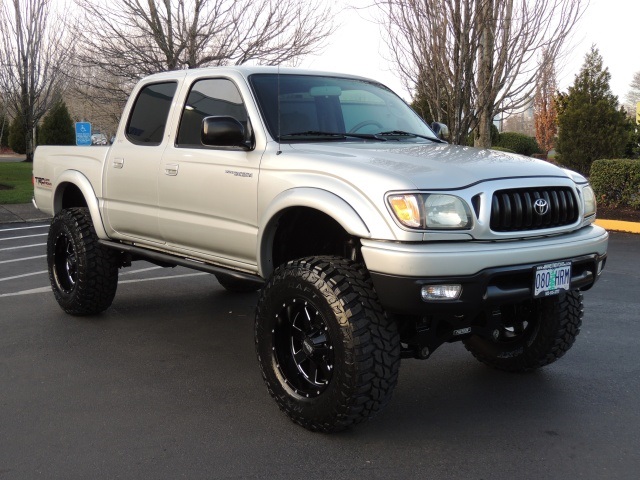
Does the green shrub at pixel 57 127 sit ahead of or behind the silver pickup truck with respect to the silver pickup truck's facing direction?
behind

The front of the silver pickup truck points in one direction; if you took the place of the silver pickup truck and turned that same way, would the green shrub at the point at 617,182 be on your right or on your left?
on your left

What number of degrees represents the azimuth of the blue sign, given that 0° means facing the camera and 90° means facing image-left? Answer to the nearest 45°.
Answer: approximately 0°

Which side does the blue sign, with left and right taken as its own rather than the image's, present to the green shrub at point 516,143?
left

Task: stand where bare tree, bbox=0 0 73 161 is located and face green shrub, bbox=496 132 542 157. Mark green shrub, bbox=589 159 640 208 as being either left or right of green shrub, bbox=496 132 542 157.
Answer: right

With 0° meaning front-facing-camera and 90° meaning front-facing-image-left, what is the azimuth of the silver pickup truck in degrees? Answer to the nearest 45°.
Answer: approximately 315°

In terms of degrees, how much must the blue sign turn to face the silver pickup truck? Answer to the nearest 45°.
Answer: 0° — it already faces it

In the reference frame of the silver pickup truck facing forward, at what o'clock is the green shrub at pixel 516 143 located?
The green shrub is roughly at 8 o'clock from the silver pickup truck.

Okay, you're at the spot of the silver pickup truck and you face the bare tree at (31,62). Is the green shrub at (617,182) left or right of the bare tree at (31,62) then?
right
